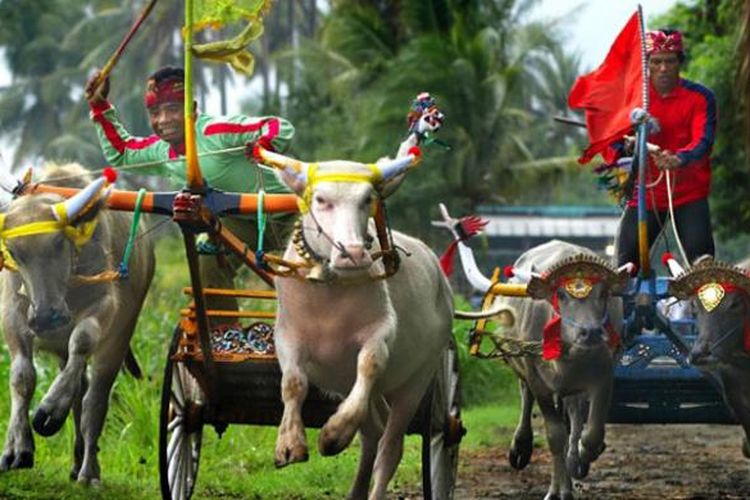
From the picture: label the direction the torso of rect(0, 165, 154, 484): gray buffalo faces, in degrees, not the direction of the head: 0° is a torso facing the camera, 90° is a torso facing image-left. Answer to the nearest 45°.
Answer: approximately 45°

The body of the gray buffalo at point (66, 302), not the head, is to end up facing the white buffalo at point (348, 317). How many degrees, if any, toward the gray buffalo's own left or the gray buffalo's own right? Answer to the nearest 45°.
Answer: approximately 90° to the gray buffalo's own left

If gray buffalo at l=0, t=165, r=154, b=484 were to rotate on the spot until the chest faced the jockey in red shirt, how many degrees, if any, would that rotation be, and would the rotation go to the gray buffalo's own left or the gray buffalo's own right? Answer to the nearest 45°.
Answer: approximately 135° to the gray buffalo's own left

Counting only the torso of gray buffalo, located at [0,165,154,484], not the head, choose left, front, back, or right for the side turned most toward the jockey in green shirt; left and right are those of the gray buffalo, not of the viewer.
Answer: back
